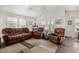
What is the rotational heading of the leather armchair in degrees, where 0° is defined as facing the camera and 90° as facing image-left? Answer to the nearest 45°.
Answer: approximately 45°

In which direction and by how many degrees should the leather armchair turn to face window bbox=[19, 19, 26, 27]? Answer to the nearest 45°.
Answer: approximately 45° to its right

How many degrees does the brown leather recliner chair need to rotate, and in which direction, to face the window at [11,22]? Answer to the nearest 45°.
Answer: approximately 45° to its right

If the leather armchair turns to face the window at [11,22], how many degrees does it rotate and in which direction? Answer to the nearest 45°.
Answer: approximately 45° to its right

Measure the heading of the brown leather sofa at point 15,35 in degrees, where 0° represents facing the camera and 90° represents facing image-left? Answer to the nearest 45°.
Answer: approximately 315°

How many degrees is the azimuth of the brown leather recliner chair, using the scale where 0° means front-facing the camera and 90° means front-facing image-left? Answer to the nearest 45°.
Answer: approximately 45°
